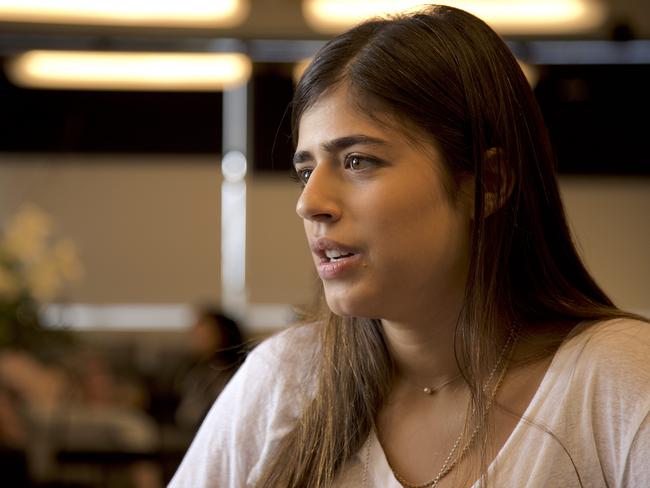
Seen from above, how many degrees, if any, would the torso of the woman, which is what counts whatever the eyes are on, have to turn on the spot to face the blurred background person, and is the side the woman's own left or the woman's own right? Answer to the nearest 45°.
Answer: approximately 135° to the woman's own right

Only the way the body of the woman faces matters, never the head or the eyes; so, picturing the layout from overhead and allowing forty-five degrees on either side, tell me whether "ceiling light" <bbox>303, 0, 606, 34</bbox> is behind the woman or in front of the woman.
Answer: behind

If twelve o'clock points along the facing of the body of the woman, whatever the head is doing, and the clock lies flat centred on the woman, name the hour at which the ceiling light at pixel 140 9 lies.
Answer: The ceiling light is roughly at 4 o'clock from the woman.

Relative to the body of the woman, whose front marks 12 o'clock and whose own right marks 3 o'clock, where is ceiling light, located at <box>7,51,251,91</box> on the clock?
The ceiling light is roughly at 4 o'clock from the woman.

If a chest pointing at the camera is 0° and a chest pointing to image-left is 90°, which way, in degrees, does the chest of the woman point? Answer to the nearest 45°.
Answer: approximately 45°
